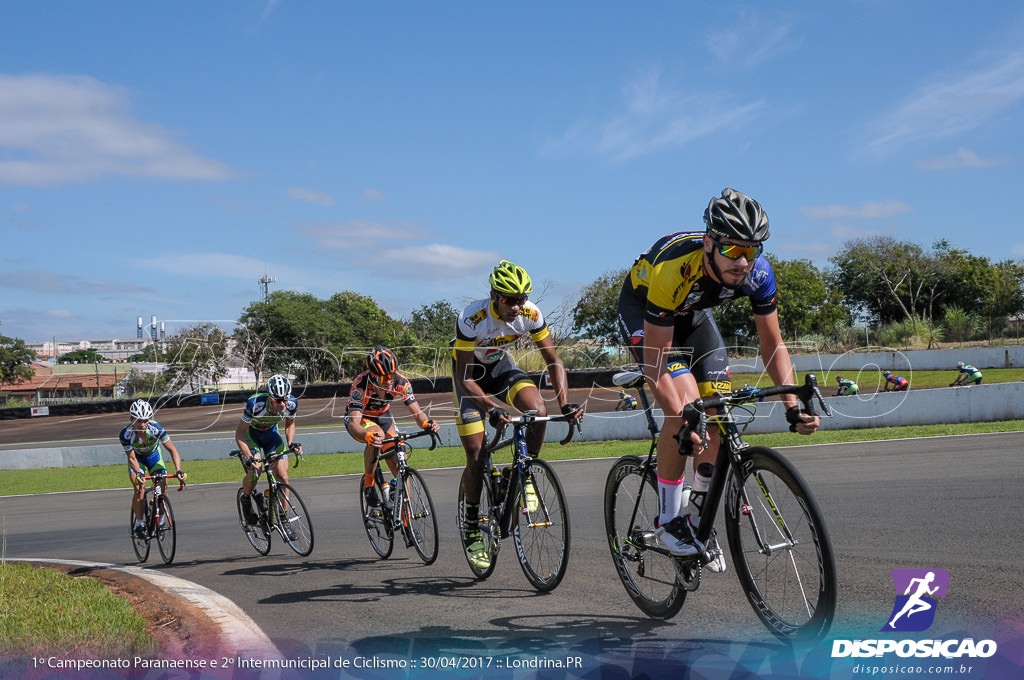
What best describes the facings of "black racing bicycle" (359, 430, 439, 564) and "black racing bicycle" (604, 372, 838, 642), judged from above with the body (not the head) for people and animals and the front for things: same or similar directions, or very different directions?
same or similar directions

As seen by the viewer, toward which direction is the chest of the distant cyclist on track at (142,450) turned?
toward the camera

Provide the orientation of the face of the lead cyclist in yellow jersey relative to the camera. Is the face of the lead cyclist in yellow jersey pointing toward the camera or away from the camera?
toward the camera

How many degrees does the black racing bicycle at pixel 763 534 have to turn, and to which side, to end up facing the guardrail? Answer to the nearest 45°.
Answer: approximately 135° to its left

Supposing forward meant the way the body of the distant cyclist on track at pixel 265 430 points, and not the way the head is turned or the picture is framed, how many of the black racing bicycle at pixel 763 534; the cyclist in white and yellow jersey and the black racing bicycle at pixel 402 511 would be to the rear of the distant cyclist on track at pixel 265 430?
0

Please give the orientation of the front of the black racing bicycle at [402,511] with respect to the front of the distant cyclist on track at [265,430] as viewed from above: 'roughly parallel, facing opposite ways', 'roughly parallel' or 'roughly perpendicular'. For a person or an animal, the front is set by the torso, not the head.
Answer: roughly parallel

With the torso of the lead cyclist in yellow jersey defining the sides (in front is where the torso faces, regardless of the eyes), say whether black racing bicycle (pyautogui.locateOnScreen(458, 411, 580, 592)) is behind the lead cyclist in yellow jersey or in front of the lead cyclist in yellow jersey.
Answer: behind

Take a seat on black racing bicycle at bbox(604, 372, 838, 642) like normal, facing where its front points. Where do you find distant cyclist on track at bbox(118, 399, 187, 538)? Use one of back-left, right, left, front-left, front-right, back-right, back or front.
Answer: back

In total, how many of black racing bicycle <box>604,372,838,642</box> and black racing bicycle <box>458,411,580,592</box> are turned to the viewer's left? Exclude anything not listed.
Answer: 0

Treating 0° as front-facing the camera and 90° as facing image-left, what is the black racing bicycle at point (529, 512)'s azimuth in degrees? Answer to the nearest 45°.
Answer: approximately 315°

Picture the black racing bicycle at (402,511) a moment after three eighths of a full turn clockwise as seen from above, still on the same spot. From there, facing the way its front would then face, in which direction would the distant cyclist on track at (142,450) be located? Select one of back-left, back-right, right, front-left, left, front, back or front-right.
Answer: front-right

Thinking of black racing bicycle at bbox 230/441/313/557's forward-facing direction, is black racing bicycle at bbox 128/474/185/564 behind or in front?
behind

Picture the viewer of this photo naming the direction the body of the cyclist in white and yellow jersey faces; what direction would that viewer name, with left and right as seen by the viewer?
facing the viewer and to the right of the viewer

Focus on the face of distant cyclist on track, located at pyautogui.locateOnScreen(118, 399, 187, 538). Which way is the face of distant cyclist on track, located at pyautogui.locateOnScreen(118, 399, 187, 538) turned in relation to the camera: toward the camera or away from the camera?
toward the camera
